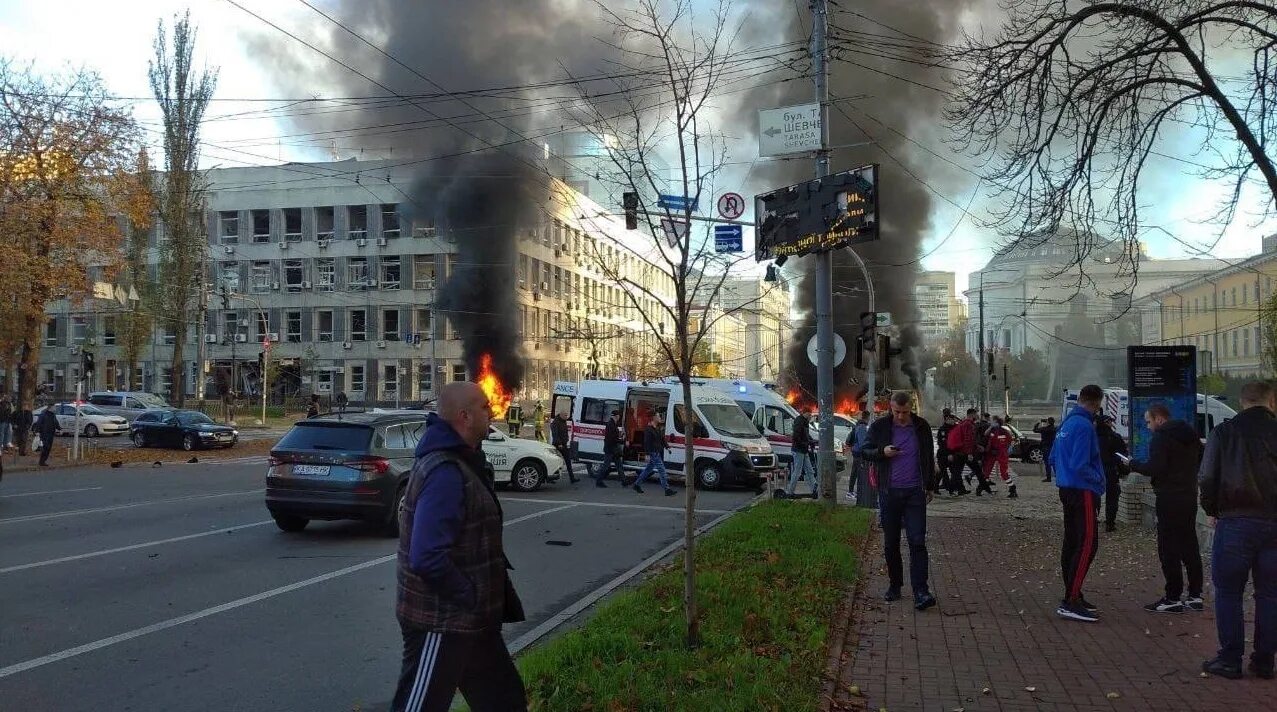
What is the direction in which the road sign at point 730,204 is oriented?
toward the camera

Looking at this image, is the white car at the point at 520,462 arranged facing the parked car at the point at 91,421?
no

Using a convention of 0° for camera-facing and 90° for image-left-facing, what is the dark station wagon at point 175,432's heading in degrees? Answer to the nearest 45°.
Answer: approximately 315°

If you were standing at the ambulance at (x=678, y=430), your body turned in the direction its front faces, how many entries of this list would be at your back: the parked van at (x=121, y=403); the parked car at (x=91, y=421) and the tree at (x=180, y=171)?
3

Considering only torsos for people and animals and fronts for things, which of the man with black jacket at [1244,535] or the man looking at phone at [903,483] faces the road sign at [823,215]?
the man with black jacket

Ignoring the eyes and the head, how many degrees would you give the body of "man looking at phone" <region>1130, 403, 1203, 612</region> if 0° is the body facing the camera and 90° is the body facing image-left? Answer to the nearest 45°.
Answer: approximately 90°

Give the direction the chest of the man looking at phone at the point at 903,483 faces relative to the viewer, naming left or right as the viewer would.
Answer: facing the viewer

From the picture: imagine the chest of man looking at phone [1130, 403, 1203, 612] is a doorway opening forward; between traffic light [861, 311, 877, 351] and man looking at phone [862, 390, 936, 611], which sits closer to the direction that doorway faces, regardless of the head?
the man looking at phone

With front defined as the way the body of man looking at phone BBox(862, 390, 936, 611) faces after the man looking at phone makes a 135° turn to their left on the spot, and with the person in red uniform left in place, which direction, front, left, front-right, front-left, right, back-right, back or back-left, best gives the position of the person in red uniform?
front-left

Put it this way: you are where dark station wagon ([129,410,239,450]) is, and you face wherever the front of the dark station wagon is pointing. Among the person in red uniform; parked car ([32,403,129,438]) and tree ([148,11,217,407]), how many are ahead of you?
1

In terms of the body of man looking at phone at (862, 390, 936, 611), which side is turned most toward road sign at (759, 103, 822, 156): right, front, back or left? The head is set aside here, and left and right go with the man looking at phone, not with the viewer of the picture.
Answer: back

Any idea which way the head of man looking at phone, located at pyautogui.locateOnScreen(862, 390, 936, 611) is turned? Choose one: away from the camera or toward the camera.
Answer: toward the camera

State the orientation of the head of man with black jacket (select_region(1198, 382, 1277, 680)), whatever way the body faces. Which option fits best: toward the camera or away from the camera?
away from the camera

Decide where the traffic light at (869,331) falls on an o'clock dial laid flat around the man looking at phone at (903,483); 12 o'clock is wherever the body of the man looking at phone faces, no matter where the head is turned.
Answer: The traffic light is roughly at 6 o'clock from the man looking at phone.

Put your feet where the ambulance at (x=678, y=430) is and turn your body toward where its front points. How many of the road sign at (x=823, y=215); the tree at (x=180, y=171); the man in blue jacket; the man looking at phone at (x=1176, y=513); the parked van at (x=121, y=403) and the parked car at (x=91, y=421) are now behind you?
3

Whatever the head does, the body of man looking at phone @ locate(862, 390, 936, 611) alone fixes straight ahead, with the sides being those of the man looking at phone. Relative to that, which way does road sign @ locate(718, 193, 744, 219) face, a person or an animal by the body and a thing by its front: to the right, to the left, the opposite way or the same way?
the same way

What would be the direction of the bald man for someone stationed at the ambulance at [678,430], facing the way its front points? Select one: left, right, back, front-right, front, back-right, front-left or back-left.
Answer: front-right
